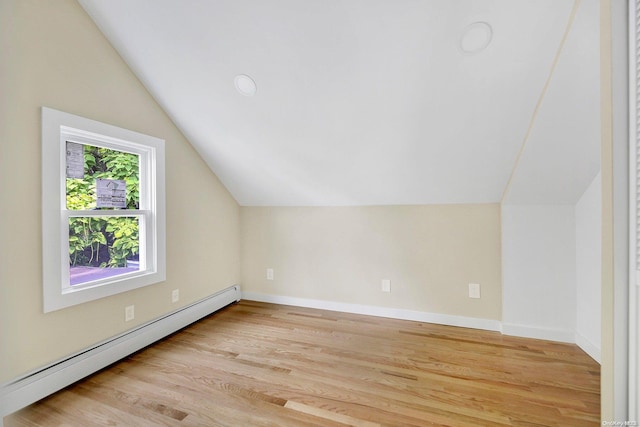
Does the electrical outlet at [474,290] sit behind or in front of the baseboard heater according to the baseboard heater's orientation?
in front

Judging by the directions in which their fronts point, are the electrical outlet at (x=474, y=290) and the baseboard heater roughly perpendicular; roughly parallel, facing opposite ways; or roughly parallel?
roughly perpendicular

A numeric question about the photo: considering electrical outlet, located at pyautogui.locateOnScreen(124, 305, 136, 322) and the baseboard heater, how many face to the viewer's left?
0

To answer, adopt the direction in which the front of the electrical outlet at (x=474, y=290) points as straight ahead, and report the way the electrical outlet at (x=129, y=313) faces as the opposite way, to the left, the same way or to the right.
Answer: to the left

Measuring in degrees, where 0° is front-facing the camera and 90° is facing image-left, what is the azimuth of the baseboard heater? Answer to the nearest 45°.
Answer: approximately 315°

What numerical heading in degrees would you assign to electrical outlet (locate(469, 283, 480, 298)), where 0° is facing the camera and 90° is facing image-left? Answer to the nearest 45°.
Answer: approximately 0°

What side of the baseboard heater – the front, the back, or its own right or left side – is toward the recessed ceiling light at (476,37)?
front

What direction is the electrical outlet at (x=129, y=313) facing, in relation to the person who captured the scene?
facing the viewer and to the right of the viewer

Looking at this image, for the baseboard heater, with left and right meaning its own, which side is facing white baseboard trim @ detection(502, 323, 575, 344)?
front

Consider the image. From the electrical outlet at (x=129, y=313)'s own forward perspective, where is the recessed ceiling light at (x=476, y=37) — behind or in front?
in front

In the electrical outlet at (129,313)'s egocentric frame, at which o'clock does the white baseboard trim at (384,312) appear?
The white baseboard trim is roughly at 11 o'clock from the electrical outlet.
